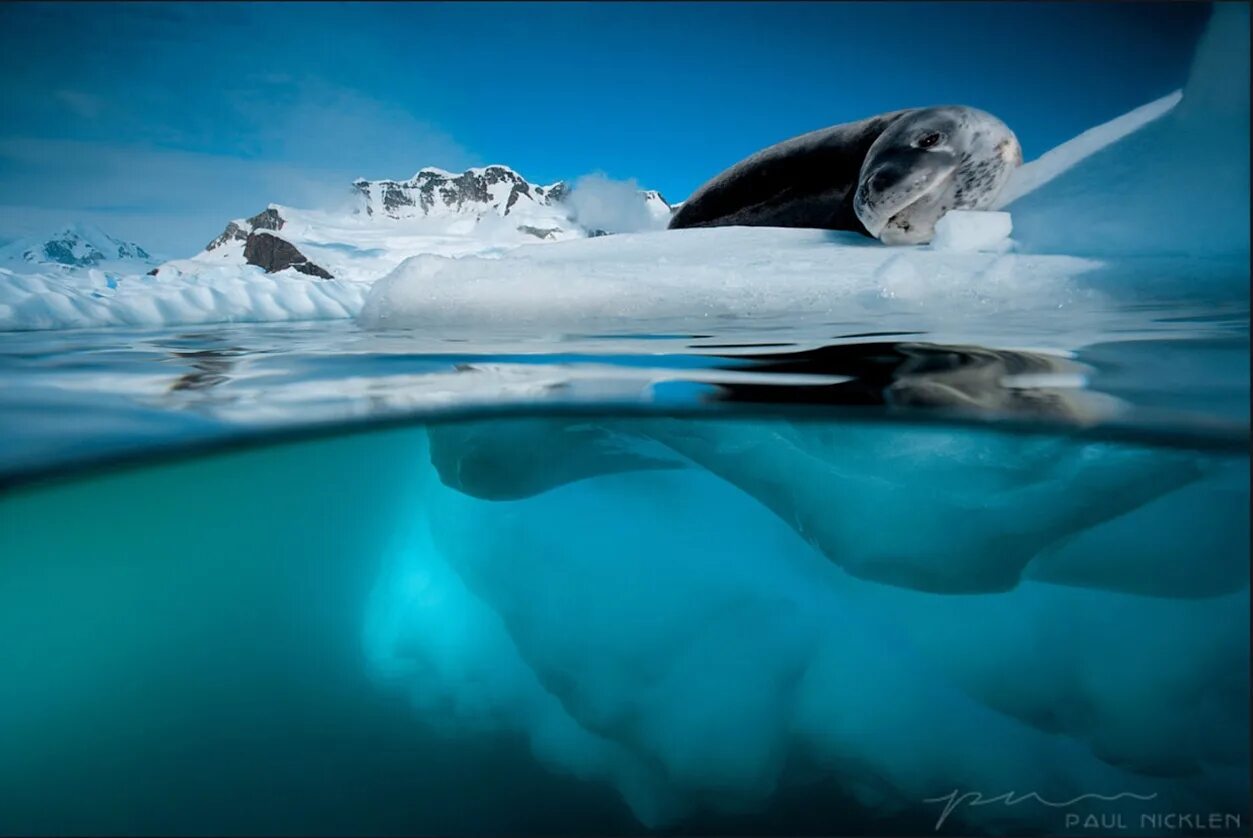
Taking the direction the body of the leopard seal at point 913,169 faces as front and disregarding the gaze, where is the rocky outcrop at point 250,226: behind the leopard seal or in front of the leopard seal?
behind

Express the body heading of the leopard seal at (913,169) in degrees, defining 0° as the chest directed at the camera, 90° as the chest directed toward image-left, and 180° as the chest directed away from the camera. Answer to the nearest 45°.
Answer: approximately 315°

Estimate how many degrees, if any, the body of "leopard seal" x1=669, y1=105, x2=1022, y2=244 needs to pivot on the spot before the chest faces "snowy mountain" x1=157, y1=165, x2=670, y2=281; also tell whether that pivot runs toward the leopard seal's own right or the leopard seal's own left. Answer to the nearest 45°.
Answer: approximately 135° to the leopard seal's own left

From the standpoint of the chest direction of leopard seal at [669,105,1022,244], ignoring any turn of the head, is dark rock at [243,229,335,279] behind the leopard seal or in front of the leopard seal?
behind

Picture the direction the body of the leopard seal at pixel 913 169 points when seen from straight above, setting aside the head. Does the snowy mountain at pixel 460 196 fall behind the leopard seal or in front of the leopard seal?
behind
